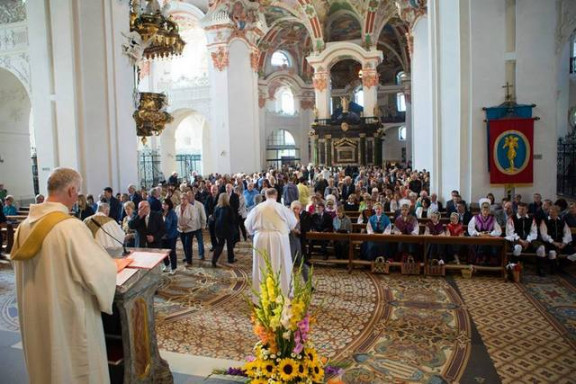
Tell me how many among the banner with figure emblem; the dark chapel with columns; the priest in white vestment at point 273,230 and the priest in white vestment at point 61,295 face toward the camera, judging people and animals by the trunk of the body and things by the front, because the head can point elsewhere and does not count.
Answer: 2

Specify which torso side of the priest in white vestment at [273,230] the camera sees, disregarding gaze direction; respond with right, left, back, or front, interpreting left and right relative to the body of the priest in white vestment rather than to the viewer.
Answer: back

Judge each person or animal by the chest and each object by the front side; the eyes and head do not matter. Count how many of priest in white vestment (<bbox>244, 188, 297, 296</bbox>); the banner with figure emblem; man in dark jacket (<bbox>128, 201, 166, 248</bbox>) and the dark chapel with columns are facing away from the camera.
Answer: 1

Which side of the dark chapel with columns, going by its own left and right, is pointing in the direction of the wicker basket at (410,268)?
front

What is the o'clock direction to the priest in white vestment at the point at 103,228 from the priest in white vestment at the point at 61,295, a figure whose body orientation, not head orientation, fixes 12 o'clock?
the priest in white vestment at the point at 103,228 is roughly at 11 o'clock from the priest in white vestment at the point at 61,295.

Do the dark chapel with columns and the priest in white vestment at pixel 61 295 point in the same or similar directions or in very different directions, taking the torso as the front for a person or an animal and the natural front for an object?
very different directions

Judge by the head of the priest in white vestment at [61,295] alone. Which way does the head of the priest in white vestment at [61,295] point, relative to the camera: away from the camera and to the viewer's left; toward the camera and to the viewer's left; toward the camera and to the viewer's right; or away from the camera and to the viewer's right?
away from the camera and to the viewer's right

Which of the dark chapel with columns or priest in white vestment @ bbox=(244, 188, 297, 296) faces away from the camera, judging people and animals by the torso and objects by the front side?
the priest in white vestment

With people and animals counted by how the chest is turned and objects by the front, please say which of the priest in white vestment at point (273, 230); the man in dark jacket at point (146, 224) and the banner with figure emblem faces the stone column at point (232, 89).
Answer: the priest in white vestment

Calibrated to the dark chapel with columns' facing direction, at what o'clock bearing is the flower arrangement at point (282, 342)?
The flower arrangement is roughly at 12 o'clock from the dark chapel with columns.

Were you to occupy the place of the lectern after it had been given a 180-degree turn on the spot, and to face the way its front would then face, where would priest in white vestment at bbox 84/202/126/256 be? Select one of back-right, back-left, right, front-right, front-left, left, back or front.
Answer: back-right
